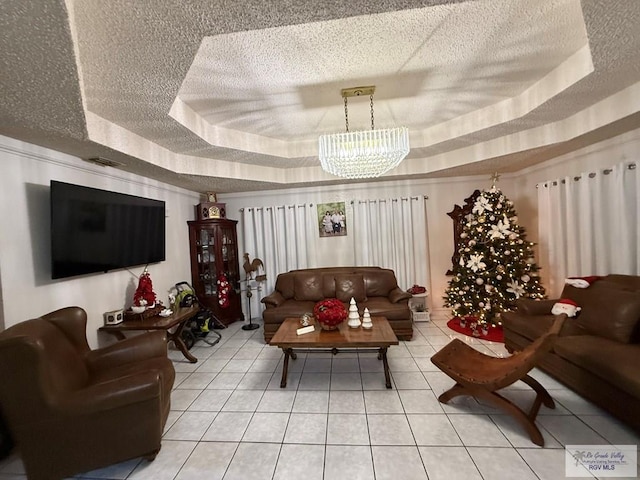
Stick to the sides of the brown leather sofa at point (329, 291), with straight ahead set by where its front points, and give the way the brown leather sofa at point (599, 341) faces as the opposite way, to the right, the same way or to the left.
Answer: to the right

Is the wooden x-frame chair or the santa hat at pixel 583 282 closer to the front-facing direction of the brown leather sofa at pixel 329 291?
the wooden x-frame chair

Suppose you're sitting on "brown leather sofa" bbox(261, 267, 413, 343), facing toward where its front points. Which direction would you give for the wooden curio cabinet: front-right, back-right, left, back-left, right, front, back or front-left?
right

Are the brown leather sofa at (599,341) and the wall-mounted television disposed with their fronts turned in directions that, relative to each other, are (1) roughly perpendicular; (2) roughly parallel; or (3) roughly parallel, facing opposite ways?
roughly parallel, facing opposite ways

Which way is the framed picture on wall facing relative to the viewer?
toward the camera

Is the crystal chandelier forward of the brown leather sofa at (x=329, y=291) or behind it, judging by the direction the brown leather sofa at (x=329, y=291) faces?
forward

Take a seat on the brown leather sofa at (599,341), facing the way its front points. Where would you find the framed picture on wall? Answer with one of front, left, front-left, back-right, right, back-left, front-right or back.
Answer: front-right

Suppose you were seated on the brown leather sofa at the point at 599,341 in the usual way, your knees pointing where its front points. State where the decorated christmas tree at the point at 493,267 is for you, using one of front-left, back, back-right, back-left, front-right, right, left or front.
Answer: right

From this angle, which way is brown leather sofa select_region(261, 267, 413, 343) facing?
toward the camera

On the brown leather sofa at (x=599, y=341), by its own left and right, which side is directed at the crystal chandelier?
front

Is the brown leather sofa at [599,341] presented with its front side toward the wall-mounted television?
yes

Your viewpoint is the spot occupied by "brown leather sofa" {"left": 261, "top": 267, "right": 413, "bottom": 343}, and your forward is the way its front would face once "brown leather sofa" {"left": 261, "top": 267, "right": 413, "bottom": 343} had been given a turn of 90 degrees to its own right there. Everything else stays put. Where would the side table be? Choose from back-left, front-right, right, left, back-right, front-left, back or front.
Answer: front-left

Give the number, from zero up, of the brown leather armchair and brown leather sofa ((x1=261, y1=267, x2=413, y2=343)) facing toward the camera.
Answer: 1

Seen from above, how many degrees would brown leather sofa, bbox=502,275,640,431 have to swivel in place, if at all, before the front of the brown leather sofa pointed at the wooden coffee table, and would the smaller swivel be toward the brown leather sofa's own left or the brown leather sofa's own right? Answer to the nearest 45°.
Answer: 0° — it already faces it

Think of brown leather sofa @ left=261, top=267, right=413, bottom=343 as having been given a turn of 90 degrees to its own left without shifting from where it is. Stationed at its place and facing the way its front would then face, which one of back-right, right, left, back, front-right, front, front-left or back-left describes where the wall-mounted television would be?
back-right

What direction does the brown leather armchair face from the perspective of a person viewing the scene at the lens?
facing to the right of the viewer

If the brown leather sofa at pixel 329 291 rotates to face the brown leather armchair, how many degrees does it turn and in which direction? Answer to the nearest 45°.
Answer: approximately 45° to its right

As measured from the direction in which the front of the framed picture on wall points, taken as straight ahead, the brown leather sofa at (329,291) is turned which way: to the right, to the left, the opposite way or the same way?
the same way

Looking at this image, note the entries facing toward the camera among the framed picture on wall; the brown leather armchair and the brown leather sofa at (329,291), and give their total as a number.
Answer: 2

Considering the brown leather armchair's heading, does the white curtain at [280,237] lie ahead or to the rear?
ahead

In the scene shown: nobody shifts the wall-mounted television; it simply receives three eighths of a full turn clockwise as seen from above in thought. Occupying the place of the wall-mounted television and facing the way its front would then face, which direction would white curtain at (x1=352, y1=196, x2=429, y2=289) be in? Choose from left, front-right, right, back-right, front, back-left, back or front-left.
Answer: back
